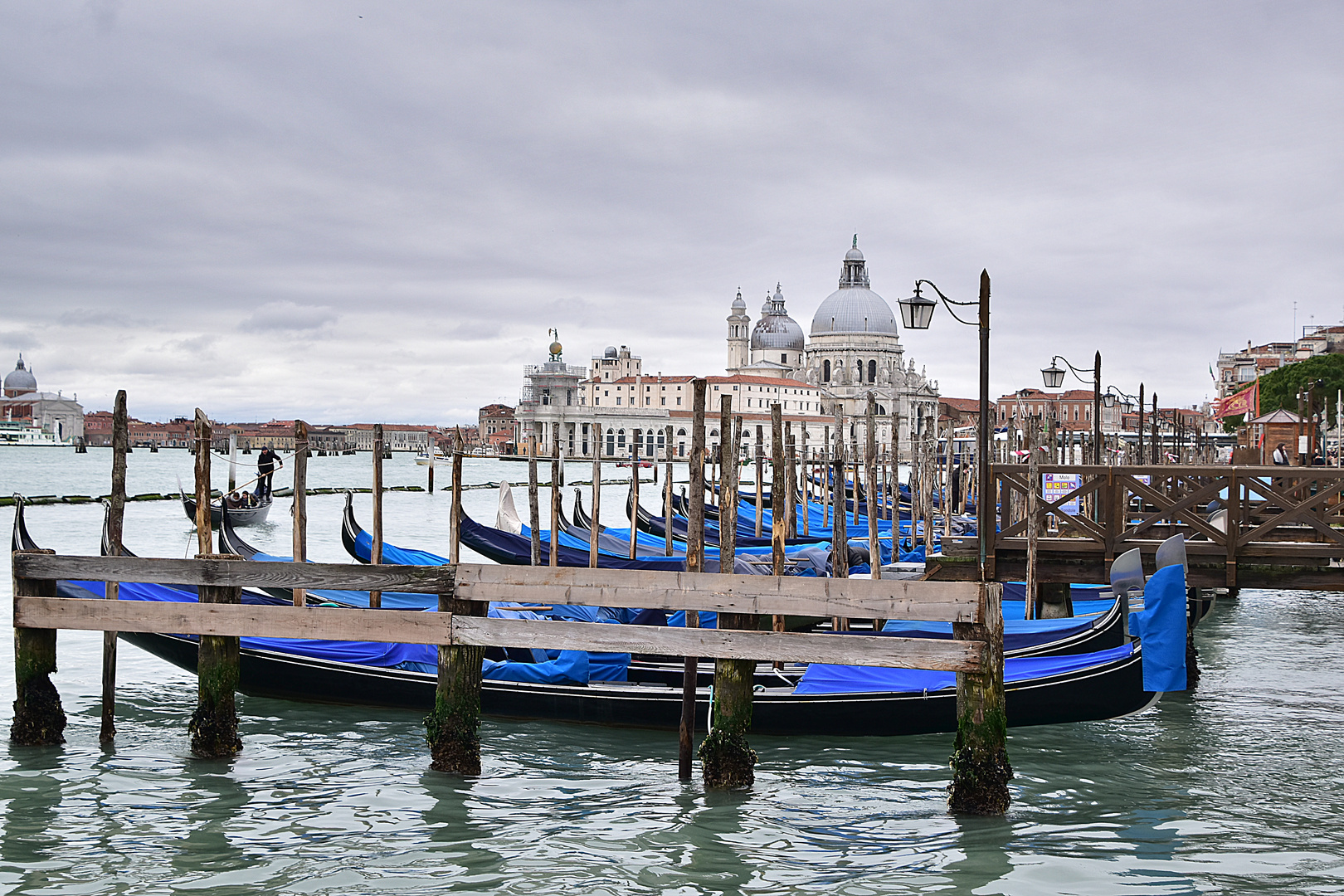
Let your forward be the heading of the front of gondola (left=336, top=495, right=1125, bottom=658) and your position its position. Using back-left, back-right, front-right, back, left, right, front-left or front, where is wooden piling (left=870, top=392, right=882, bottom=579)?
left

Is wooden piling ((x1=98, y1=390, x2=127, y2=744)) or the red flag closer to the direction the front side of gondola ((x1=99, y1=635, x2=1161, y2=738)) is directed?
the red flag

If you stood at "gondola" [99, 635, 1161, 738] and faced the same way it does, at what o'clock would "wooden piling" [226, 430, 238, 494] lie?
The wooden piling is roughly at 8 o'clock from the gondola.

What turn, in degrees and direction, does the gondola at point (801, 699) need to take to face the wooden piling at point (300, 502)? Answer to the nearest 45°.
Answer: approximately 135° to its left

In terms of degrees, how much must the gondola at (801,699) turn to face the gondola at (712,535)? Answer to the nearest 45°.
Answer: approximately 90° to its left

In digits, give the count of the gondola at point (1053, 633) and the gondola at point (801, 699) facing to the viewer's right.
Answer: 2

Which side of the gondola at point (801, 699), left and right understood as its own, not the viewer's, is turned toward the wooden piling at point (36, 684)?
back

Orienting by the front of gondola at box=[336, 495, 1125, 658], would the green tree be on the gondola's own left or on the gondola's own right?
on the gondola's own left

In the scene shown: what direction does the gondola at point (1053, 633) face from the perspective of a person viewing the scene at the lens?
facing to the right of the viewer

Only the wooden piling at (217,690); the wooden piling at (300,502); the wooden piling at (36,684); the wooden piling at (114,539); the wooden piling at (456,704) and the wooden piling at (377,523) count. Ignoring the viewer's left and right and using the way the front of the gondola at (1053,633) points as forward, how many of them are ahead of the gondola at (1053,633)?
0

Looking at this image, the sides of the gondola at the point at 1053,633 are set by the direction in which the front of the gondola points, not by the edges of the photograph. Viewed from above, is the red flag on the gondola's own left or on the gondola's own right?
on the gondola's own left

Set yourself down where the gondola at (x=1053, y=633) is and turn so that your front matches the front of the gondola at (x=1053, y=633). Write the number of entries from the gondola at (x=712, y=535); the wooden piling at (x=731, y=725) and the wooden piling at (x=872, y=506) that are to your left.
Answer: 2

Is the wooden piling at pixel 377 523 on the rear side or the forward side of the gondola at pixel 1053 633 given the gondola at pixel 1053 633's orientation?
on the rear side

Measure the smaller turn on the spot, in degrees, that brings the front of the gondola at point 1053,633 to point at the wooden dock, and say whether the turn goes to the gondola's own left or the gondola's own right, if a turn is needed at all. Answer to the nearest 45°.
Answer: approximately 45° to the gondola's own left

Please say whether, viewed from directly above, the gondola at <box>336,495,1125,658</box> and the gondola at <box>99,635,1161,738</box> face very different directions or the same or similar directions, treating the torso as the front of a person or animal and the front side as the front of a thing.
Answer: same or similar directions

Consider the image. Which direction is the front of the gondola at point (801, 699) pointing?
to the viewer's right

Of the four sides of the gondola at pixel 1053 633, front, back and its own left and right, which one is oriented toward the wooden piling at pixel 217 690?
back
